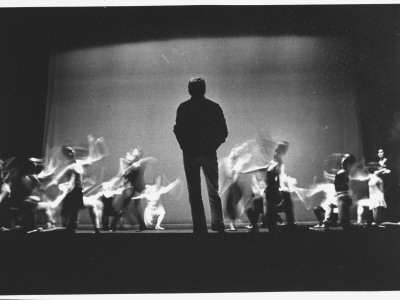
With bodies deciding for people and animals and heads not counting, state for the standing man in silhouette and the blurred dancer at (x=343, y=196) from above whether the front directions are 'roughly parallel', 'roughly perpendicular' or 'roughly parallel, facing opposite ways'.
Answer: roughly perpendicular

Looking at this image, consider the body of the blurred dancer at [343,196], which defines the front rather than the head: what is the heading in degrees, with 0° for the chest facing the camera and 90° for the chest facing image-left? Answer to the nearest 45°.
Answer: approximately 90°

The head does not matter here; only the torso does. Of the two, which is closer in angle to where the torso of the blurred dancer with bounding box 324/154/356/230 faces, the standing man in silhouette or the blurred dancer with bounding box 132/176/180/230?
the blurred dancer

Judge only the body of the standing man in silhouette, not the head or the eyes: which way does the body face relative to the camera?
away from the camera

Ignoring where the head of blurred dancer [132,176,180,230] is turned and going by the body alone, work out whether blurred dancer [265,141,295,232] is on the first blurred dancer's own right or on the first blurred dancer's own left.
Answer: on the first blurred dancer's own left

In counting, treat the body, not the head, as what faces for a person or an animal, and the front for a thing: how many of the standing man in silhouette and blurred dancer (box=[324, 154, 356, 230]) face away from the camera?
1

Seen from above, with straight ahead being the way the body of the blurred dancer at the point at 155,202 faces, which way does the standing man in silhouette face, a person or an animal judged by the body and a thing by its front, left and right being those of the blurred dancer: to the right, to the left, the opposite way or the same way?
the opposite way

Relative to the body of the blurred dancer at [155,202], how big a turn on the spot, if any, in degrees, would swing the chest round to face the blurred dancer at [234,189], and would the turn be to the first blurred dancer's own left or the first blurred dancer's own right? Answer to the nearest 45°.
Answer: approximately 45° to the first blurred dancer's own left

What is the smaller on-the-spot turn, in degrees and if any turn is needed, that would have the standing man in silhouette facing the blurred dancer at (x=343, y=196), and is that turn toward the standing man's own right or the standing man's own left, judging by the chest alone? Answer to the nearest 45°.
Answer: approximately 45° to the standing man's own right

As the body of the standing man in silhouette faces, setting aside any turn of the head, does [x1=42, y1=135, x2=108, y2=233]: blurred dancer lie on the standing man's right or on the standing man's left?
on the standing man's left

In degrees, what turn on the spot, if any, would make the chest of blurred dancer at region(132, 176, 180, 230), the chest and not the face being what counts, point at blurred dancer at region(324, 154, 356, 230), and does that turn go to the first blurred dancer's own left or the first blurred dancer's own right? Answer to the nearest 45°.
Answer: approximately 45° to the first blurred dancer's own left

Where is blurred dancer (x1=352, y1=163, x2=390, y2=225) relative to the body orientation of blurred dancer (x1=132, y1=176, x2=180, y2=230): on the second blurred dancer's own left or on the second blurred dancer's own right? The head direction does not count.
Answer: on the second blurred dancer's own left
